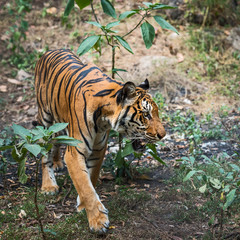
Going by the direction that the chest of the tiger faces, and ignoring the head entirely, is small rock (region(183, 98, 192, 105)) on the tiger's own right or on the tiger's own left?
on the tiger's own left

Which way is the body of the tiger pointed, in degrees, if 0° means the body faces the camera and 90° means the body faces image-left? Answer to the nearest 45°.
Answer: approximately 315°

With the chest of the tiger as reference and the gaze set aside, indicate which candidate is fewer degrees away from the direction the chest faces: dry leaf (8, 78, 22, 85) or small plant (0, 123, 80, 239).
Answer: the small plant

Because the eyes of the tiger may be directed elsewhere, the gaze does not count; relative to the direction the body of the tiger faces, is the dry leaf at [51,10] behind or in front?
behind

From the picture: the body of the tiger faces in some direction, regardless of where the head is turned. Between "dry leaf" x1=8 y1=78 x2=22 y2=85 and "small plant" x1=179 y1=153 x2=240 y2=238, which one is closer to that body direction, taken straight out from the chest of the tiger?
the small plant

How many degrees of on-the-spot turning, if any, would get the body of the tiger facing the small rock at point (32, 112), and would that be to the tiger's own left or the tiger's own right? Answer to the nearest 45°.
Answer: approximately 135° to the tiger's own left

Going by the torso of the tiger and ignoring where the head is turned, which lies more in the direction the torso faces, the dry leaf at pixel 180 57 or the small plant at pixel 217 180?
the small plant

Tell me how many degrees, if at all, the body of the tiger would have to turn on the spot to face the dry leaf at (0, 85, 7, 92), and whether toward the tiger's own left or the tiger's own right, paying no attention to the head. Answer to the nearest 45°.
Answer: approximately 180°

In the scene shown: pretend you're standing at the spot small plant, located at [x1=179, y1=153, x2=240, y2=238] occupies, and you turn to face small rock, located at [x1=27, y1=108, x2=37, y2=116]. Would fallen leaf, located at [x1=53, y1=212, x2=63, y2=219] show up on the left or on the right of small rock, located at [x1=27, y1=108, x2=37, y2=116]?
left

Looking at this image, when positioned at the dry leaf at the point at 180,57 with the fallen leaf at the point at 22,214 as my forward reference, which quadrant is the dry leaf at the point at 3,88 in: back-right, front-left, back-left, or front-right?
front-right
